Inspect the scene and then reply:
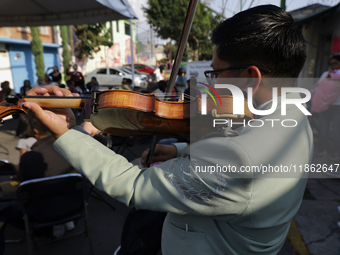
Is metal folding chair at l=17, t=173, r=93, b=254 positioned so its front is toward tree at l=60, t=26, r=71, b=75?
yes

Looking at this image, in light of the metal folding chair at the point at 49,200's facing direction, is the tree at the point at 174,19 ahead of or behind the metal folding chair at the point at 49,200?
ahead

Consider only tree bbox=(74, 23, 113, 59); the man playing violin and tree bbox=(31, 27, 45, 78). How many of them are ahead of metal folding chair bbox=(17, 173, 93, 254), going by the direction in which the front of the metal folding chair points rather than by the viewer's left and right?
2

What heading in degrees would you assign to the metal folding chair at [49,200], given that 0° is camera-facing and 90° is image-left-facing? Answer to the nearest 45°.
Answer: approximately 180°

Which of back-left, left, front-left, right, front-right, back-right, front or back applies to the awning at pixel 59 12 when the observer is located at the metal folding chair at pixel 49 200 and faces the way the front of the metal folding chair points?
front

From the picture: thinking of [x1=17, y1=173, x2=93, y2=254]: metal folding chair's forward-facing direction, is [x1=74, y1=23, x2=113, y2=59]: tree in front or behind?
in front

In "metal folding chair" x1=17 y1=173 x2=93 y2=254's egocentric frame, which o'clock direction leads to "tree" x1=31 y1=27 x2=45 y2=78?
The tree is roughly at 12 o'clock from the metal folding chair.

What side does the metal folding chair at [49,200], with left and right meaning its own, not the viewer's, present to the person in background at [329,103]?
right

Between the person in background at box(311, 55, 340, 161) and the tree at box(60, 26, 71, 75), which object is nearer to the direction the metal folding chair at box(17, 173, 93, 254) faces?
the tree
